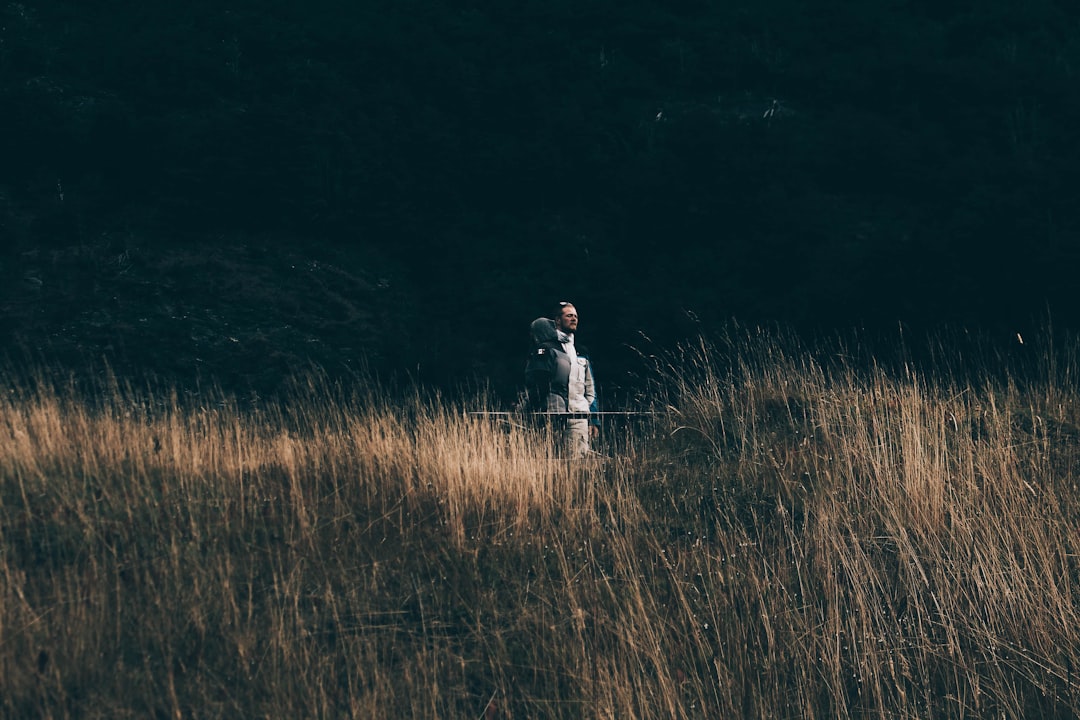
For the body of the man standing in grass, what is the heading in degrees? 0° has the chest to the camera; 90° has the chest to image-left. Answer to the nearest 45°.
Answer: approximately 315°

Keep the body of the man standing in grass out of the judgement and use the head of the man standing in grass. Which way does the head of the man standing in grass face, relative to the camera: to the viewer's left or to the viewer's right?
to the viewer's right
